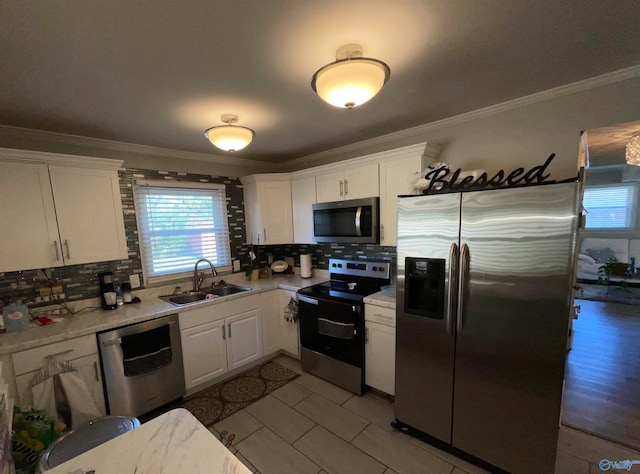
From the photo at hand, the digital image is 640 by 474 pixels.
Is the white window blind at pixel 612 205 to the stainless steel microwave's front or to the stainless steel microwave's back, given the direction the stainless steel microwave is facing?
to the back

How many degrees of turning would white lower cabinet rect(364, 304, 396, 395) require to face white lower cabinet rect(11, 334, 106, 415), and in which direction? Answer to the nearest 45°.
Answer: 0° — it already faces it

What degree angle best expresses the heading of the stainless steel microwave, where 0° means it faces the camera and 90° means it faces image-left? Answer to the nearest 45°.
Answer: approximately 45°

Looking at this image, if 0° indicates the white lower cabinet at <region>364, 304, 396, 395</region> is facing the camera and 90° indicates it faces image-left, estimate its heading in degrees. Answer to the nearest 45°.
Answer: approximately 45°

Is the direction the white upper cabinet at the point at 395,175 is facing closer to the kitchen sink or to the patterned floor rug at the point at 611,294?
the kitchen sink

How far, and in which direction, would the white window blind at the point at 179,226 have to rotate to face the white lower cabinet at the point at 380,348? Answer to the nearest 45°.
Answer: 0° — it already faces it

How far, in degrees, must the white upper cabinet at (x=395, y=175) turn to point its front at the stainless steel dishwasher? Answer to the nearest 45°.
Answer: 0° — it already faces it

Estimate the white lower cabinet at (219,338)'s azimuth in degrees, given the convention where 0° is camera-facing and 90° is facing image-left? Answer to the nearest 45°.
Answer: approximately 315°
